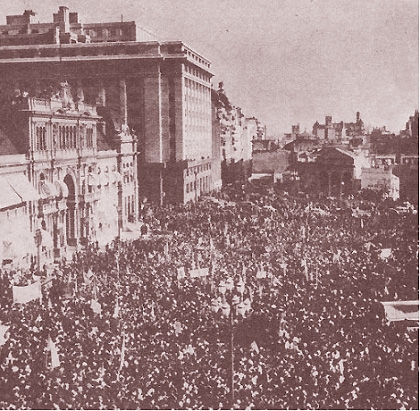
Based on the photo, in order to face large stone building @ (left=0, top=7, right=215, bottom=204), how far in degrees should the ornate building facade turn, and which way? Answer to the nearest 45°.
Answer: approximately 135° to its left

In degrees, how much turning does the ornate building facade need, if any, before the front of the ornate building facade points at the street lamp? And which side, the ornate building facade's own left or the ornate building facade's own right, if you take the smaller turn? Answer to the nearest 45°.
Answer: approximately 45° to the ornate building facade's own right

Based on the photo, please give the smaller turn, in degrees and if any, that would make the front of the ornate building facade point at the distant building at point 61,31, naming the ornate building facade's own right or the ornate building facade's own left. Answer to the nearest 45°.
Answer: approximately 135° to the ornate building facade's own left

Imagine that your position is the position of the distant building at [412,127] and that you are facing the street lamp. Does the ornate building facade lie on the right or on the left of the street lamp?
right

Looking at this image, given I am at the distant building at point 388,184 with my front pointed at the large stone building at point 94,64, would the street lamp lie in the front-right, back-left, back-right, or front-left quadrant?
front-left

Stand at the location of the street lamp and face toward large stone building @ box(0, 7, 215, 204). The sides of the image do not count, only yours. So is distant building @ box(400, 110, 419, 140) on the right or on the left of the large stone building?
right

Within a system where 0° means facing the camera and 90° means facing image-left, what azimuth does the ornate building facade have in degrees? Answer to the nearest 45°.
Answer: approximately 315°

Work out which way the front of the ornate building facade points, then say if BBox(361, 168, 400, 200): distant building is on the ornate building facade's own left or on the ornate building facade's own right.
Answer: on the ornate building facade's own left
